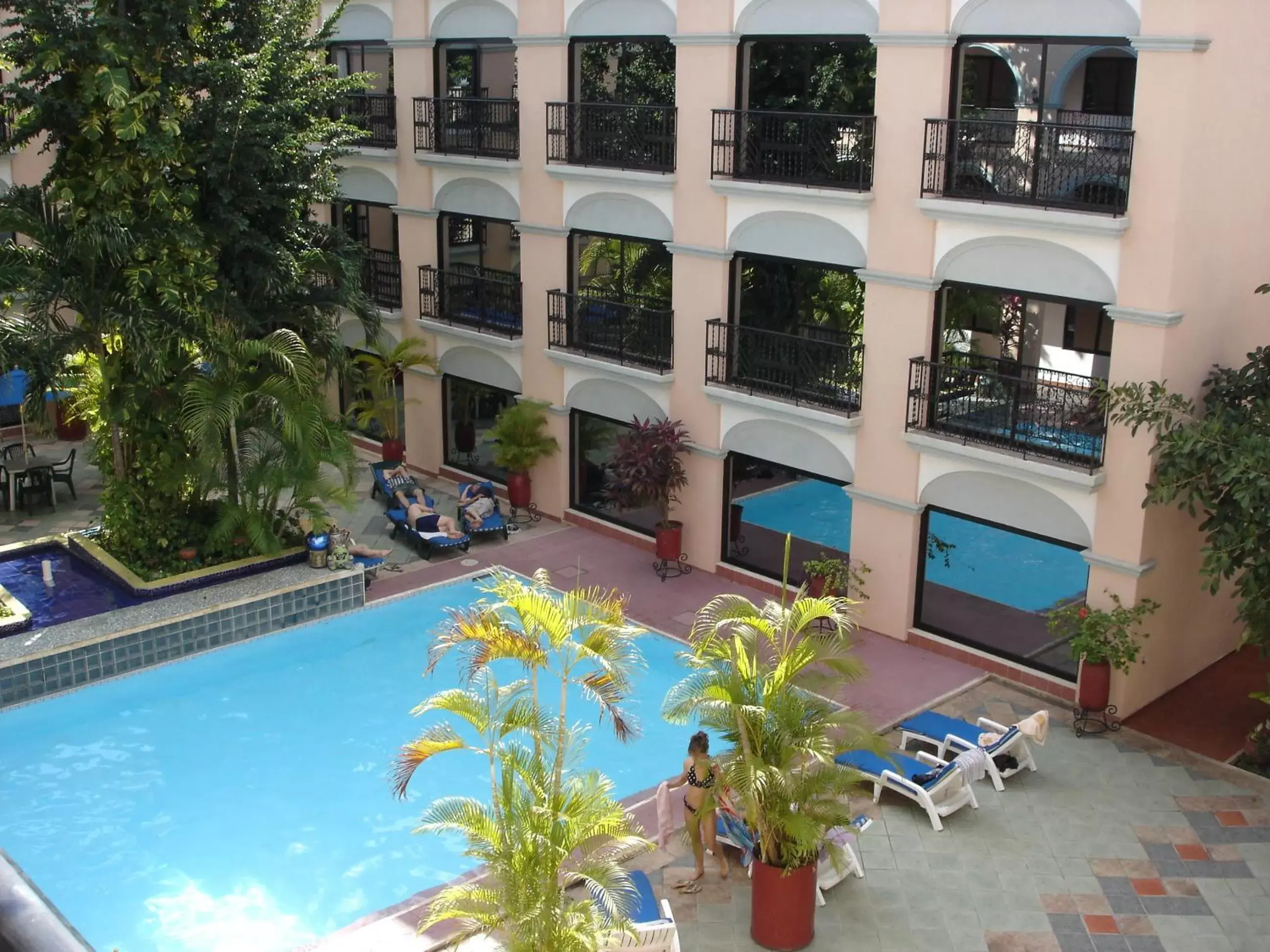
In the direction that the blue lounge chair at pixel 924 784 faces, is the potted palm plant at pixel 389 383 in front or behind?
in front

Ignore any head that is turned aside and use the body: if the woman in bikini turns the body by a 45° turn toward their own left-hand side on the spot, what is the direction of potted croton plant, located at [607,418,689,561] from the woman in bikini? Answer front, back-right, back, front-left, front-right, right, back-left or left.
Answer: back

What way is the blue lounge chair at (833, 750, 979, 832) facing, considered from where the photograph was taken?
facing away from the viewer and to the left of the viewer

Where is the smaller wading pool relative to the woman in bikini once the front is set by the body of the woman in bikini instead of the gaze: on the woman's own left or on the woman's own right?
on the woman's own right

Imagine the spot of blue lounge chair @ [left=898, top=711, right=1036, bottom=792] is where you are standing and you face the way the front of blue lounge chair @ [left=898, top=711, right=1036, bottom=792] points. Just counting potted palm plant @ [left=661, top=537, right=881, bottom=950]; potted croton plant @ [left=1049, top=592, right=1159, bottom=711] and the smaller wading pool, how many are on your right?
1

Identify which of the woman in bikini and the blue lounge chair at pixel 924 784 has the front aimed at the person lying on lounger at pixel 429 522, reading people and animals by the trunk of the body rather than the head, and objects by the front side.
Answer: the blue lounge chair

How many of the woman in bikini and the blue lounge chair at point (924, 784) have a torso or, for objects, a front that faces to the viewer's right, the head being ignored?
0

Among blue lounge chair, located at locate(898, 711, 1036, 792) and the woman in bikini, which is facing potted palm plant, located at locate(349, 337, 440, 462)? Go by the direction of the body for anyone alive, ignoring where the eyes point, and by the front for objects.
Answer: the blue lounge chair

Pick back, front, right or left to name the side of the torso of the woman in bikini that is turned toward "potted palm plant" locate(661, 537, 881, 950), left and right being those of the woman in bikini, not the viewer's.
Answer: left

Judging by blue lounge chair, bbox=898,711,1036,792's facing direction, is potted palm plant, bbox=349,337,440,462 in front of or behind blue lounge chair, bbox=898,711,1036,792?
in front

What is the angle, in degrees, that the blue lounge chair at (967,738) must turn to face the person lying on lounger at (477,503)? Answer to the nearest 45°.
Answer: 0° — it already faces them

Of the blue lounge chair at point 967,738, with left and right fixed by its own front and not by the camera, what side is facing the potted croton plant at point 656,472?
front

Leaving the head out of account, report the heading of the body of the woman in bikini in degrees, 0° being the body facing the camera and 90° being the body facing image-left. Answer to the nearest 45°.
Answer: approximately 45°

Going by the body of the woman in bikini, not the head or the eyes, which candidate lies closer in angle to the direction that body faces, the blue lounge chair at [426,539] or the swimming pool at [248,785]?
the swimming pool
